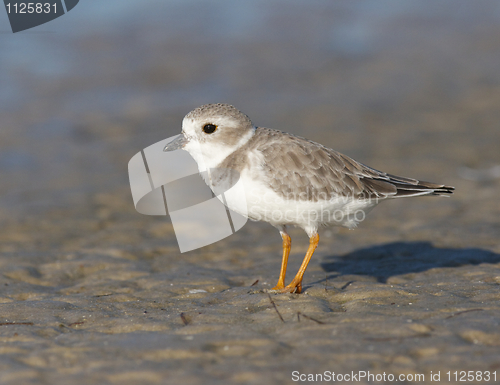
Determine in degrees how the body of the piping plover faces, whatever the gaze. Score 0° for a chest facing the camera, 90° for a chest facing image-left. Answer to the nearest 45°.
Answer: approximately 90°
